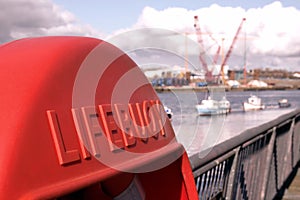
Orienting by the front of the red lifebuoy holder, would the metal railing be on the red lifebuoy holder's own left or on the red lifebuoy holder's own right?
on the red lifebuoy holder's own left
